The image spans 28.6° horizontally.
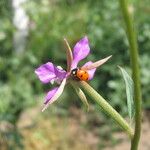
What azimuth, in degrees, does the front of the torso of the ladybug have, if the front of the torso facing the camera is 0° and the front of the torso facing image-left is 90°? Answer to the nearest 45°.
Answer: approximately 90°
